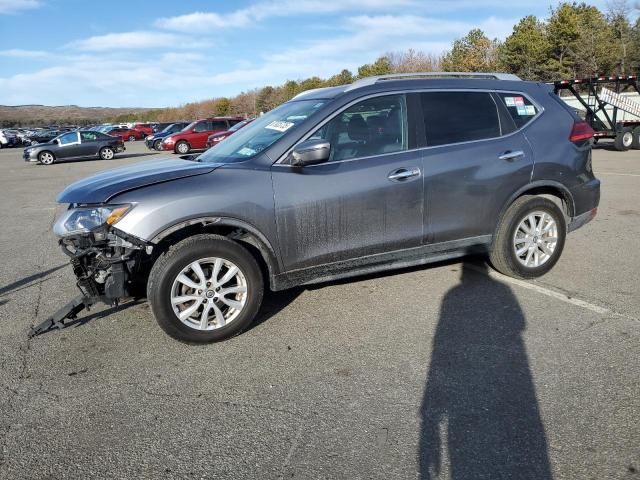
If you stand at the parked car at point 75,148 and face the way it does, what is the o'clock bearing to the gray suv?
The gray suv is roughly at 9 o'clock from the parked car.

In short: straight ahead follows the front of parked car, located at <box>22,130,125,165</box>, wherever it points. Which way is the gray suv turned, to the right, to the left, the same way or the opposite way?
the same way

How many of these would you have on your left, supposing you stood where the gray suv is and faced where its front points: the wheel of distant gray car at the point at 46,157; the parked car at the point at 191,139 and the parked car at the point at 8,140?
0

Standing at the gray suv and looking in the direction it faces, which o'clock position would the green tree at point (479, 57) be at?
The green tree is roughly at 5 o'clock from the gray suv.

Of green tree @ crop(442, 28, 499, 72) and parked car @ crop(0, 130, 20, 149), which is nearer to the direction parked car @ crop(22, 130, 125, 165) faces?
the parked car

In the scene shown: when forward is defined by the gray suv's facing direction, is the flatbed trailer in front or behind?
behind

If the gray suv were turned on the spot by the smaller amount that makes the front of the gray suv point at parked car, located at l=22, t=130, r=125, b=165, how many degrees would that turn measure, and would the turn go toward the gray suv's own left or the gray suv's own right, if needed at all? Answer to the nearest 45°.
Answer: approximately 90° to the gray suv's own right

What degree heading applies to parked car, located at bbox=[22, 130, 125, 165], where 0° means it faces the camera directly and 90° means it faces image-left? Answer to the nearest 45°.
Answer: approximately 90°

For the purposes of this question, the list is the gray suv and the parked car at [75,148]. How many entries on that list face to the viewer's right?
0

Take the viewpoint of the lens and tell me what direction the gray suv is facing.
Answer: facing the viewer and to the left of the viewer

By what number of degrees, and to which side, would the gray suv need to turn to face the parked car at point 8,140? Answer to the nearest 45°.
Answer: approximately 90° to its right

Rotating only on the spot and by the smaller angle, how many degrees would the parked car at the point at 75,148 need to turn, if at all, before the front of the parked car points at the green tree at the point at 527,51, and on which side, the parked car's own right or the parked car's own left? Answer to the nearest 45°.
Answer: approximately 180°
